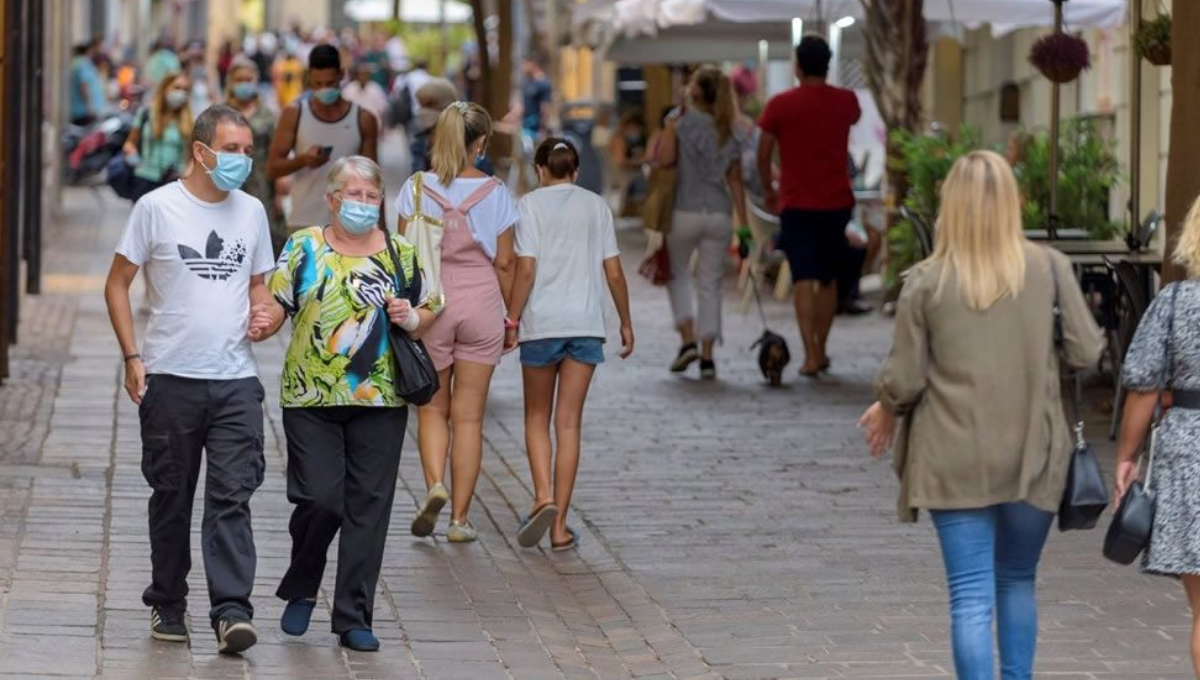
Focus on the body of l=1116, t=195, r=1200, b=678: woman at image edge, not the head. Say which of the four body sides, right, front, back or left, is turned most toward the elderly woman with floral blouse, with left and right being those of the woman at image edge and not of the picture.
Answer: left

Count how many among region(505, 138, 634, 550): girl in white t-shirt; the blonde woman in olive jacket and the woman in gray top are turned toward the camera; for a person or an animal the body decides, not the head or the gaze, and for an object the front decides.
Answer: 0

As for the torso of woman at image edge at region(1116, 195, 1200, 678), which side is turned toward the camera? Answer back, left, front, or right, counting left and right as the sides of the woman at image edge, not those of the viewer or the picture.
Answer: back

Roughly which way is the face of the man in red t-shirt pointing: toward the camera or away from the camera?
away from the camera

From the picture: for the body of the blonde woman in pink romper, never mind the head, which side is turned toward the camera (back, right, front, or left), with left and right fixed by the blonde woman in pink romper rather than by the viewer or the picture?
back

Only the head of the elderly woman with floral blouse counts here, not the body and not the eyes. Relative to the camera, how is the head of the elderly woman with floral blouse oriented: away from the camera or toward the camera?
toward the camera

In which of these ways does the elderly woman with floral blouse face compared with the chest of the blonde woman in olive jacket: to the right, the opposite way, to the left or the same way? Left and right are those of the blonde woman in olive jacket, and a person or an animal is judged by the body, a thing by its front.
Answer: the opposite way

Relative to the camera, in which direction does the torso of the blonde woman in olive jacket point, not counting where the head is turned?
away from the camera

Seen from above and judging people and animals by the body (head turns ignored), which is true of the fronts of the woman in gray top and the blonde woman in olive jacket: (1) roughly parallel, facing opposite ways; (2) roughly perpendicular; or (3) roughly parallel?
roughly parallel

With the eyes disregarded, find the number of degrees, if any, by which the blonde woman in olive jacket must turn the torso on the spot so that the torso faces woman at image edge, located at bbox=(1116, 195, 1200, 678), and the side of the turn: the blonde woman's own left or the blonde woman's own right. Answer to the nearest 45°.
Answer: approximately 45° to the blonde woman's own right

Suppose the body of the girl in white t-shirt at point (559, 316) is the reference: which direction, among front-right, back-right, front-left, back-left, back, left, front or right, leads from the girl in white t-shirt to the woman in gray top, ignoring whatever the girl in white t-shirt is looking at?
front

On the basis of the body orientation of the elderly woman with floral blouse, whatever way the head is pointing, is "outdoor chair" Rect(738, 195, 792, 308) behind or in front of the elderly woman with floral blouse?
behind

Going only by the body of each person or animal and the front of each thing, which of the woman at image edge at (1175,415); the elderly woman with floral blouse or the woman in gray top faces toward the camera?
the elderly woman with floral blouse

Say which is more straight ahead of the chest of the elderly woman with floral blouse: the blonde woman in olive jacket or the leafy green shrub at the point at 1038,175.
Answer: the blonde woman in olive jacket

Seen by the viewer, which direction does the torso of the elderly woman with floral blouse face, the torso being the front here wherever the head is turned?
toward the camera

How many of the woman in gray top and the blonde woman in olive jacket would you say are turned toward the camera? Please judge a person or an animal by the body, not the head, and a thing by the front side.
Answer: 0

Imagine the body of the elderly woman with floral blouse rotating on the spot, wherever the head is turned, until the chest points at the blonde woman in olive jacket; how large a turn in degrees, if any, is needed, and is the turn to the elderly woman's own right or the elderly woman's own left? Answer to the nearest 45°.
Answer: approximately 45° to the elderly woman's own left
